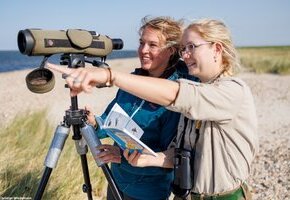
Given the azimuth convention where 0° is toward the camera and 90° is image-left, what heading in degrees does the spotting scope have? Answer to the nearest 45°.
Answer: approximately 90°

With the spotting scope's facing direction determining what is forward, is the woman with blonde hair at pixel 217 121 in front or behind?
behind

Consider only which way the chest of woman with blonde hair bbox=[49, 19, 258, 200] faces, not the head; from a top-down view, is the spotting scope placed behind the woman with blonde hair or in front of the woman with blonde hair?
in front
